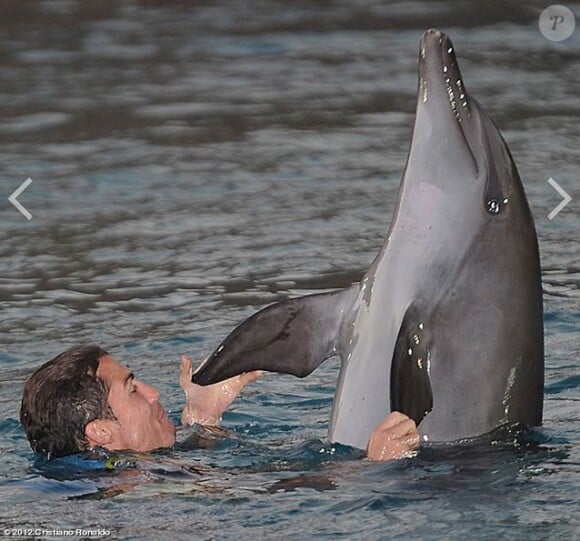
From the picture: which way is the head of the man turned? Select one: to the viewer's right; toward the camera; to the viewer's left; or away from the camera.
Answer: to the viewer's right

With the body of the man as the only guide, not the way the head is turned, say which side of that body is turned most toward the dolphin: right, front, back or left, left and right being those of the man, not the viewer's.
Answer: front

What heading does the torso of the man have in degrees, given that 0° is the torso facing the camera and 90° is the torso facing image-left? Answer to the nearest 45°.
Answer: approximately 270°
